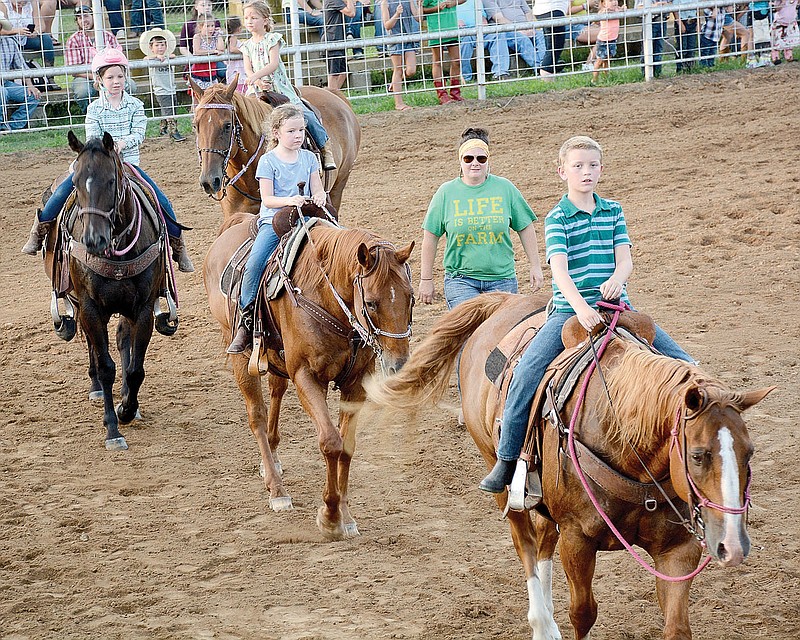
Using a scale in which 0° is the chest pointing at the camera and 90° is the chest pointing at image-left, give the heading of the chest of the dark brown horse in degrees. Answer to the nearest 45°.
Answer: approximately 0°

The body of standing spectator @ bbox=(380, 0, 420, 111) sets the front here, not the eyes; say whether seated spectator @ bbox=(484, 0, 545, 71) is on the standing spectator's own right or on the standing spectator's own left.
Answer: on the standing spectator's own left

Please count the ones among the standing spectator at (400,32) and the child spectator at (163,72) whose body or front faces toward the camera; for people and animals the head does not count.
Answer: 2

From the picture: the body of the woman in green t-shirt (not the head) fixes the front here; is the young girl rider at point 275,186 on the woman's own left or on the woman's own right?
on the woman's own right

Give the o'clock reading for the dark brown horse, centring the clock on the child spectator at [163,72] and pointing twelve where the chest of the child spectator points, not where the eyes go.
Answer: The dark brown horse is roughly at 12 o'clock from the child spectator.

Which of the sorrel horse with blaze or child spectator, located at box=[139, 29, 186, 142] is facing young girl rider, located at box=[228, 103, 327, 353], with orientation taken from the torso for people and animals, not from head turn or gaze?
the child spectator

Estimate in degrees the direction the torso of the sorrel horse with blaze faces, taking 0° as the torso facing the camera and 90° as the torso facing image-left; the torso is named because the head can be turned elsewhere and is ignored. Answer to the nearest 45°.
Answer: approximately 315°

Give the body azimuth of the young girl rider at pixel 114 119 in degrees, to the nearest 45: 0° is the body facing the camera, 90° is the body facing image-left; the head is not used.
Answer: approximately 0°
